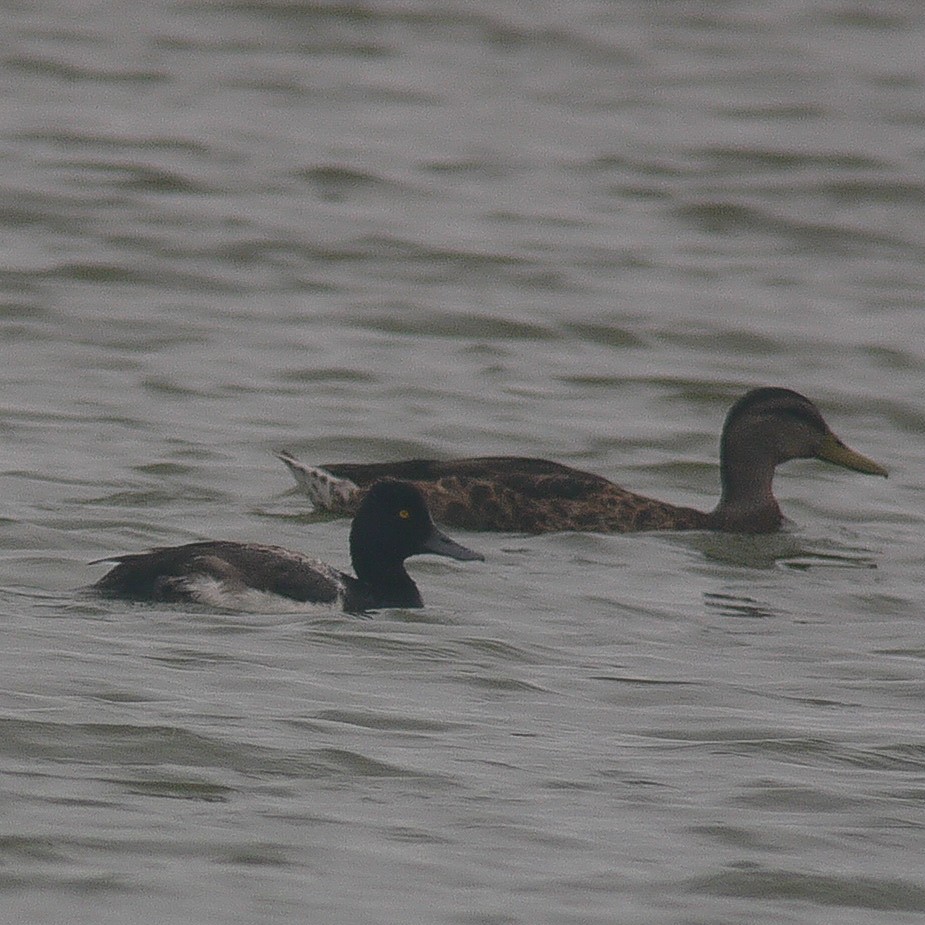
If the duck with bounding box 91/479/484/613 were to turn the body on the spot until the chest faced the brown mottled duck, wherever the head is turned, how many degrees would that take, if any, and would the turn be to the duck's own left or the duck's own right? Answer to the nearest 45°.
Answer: approximately 45° to the duck's own left

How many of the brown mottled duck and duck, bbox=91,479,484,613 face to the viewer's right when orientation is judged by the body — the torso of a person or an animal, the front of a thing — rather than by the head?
2

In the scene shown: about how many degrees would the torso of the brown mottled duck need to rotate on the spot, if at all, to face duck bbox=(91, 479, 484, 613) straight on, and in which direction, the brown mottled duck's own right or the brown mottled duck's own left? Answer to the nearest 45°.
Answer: approximately 90° to the brown mottled duck's own right

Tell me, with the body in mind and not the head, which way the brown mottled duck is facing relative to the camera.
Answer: to the viewer's right

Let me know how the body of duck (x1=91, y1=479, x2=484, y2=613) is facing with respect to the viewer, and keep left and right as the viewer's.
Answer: facing to the right of the viewer
